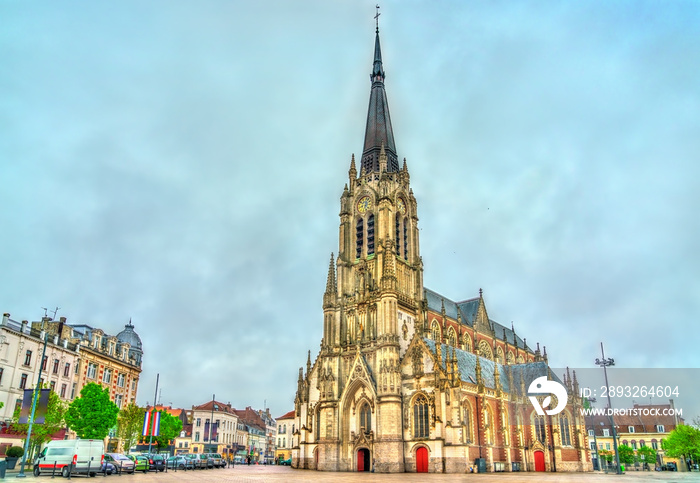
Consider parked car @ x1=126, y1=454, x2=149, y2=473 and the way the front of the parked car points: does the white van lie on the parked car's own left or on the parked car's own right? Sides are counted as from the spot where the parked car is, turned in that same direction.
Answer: on the parked car's own left

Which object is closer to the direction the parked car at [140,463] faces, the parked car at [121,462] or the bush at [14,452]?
the bush

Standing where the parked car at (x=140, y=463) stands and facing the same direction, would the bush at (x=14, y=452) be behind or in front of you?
in front

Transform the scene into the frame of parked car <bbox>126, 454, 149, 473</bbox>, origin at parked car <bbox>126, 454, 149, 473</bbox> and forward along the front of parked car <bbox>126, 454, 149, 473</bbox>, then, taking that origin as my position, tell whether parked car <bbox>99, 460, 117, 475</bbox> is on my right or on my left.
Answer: on my left
